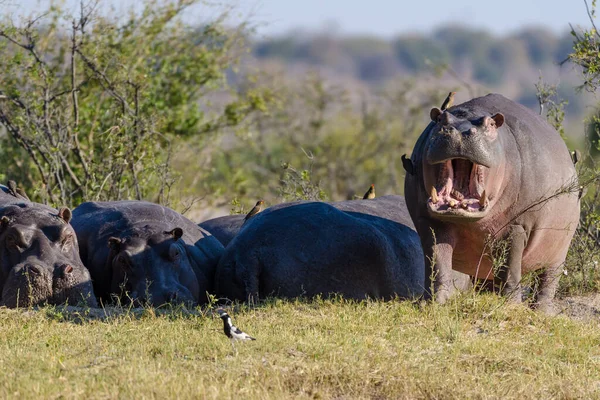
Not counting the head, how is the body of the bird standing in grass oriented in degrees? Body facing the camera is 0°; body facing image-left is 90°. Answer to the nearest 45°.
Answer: approximately 90°

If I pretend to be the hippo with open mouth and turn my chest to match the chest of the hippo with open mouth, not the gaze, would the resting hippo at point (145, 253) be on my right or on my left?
on my right

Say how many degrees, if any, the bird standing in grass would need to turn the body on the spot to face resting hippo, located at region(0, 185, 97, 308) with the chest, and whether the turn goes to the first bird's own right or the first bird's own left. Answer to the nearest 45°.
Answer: approximately 45° to the first bird's own right

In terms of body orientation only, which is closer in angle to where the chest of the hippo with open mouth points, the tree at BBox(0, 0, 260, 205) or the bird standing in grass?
the bird standing in grass

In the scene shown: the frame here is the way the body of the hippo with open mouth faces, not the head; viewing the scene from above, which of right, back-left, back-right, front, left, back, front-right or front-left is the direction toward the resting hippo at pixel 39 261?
front-right

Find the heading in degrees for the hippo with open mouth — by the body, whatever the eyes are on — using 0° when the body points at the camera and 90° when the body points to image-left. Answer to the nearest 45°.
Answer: approximately 45°

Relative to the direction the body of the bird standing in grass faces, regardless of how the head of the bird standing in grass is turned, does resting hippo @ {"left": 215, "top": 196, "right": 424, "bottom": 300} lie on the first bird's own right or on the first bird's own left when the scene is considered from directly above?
on the first bird's own right

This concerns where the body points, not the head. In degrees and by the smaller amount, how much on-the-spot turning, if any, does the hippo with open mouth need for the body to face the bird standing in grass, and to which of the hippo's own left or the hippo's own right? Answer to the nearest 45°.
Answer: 0° — it already faces it

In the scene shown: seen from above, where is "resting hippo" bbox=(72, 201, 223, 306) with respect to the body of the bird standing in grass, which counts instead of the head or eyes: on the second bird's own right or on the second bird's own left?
on the second bird's own right
